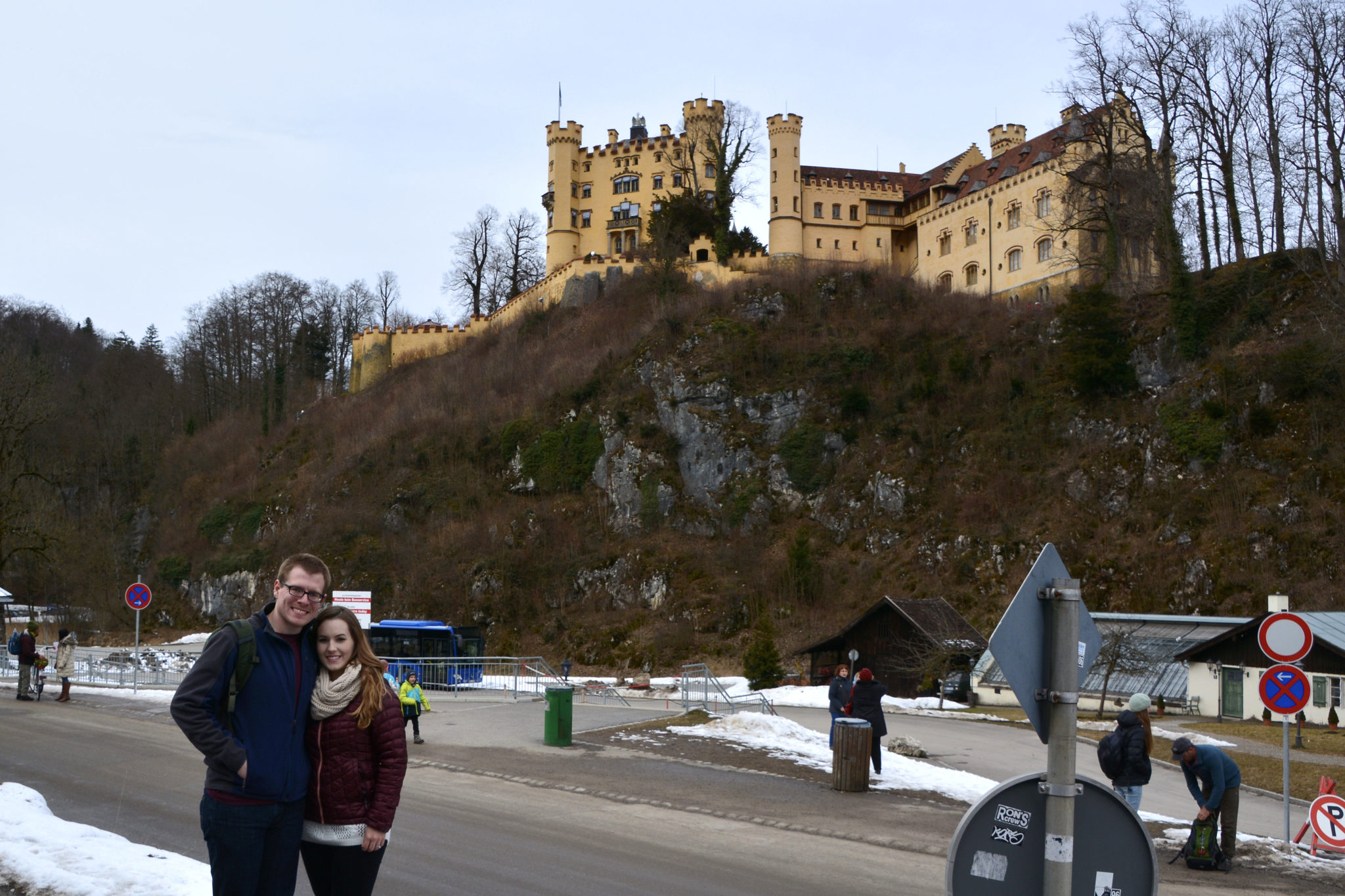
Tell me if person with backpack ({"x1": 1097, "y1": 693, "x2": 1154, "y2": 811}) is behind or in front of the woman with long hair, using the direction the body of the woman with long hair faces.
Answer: behind

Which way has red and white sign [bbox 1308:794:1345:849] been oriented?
toward the camera

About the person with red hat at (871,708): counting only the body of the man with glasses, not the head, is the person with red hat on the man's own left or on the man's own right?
on the man's own left

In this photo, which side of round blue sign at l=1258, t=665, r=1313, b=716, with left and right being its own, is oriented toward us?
front

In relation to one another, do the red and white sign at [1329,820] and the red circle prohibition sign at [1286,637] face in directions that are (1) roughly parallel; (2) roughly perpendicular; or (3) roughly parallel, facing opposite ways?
roughly parallel

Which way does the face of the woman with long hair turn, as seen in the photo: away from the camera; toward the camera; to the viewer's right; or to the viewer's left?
toward the camera

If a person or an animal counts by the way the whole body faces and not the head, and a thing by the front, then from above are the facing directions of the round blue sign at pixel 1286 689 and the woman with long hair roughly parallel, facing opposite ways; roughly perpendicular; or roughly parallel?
roughly parallel

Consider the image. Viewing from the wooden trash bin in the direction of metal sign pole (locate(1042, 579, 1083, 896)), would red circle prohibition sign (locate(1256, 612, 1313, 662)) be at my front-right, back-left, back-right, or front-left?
front-left

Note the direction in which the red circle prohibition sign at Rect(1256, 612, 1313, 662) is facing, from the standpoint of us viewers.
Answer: facing the viewer

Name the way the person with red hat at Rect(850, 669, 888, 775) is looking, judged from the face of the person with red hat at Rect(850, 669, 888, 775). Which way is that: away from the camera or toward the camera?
away from the camera

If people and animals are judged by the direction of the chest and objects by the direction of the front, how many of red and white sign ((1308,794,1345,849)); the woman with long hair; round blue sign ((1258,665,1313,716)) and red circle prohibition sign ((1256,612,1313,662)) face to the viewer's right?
0

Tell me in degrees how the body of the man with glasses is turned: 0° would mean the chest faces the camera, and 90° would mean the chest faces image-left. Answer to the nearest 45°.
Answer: approximately 315°

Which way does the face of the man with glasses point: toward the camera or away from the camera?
toward the camera
